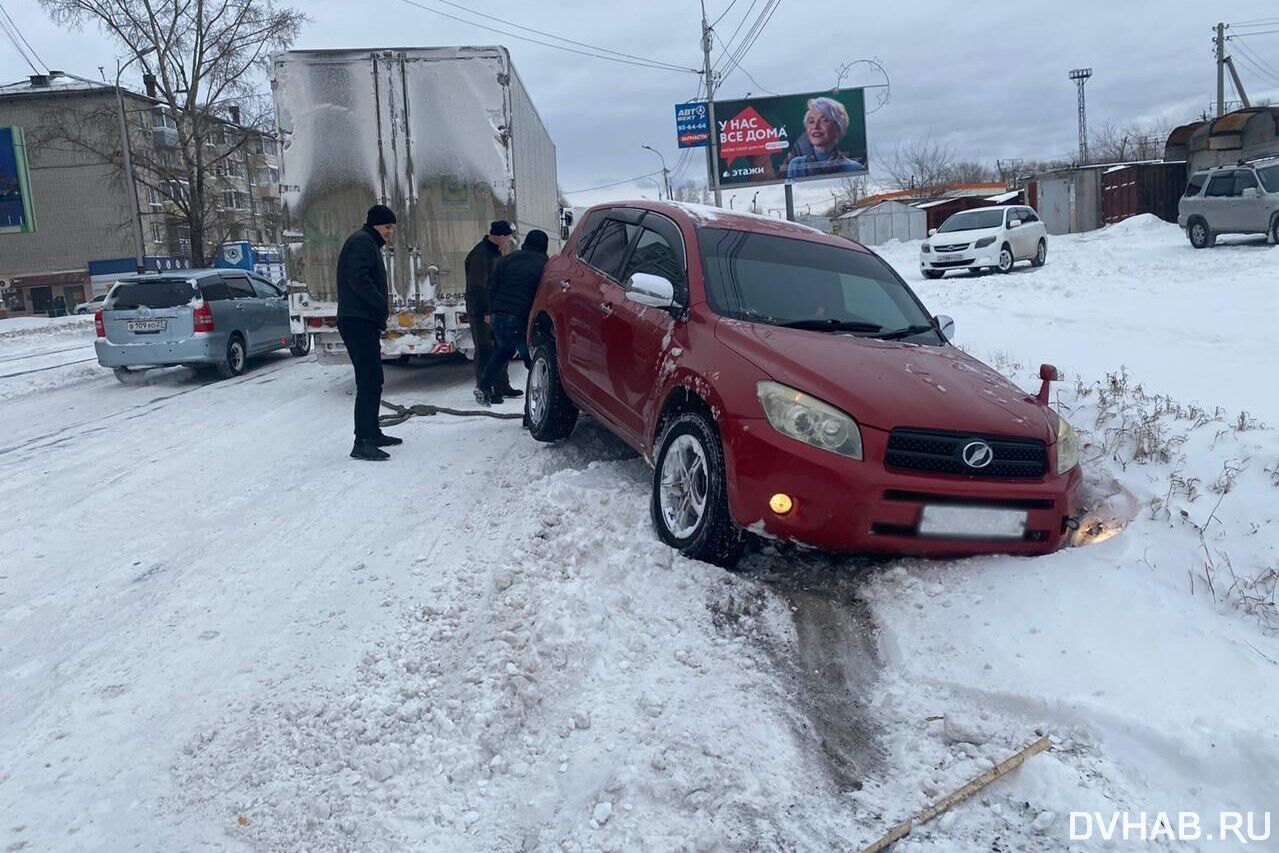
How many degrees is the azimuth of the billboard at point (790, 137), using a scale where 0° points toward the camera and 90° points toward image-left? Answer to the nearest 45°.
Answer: approximately 0°

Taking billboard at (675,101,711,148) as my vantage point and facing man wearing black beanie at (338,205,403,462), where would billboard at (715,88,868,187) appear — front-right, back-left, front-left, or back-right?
back-left

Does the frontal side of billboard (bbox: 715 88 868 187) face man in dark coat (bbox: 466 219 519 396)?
yes

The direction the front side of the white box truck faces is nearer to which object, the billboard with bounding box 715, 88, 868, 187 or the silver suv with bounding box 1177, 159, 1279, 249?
the billboard

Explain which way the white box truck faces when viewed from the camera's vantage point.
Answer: facing away from the viewer

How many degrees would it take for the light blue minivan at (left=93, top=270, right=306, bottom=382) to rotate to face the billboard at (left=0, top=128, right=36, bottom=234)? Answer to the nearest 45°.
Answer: approximately 45° to its left

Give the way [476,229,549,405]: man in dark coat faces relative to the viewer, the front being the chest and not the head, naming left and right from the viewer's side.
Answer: facing away from the viewer and to the right of the viewer

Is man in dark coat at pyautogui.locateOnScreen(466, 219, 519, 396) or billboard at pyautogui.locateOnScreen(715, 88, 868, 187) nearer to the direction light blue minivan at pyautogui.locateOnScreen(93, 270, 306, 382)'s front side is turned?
the billboard

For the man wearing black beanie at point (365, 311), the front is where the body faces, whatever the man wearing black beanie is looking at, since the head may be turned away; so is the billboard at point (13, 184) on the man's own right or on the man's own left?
on the man's own left

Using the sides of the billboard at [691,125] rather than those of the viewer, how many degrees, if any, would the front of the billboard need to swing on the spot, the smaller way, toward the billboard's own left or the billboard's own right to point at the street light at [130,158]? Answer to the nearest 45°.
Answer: approximately 90° to the billboard's own right

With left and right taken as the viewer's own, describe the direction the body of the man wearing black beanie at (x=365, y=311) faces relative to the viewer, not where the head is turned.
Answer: facing to the right of the viewer
